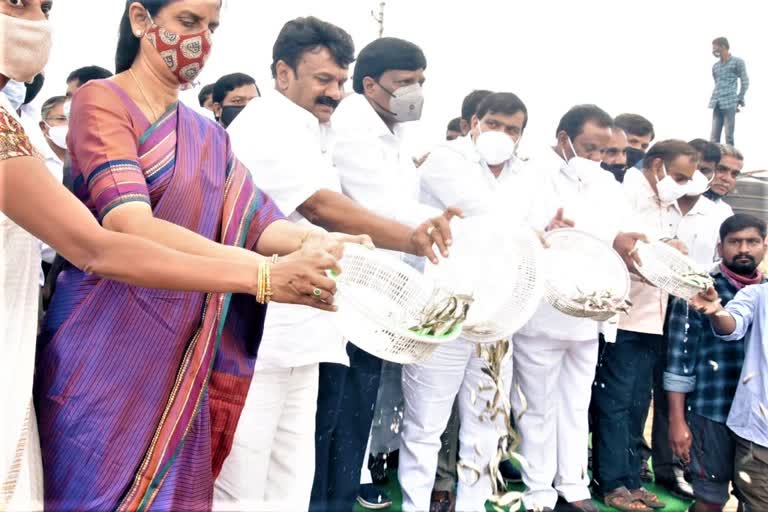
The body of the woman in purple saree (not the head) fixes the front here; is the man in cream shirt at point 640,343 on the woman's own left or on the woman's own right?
on the woman's own left

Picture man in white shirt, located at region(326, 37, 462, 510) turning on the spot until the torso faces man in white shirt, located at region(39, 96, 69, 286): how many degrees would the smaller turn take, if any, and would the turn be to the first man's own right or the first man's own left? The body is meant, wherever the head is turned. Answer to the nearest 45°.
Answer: approximately 135° to the first man's own right

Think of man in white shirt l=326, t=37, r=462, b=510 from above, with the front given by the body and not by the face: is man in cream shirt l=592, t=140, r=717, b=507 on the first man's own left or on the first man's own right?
on the first man's own left

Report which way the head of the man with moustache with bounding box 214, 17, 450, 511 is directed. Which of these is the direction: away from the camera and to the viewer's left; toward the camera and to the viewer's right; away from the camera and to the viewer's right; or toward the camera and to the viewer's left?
toward the camera and to the viewer's right

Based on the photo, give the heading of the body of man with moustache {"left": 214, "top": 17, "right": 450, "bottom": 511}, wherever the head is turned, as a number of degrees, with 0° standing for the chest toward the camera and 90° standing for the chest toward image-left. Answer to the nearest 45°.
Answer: approximately 315°

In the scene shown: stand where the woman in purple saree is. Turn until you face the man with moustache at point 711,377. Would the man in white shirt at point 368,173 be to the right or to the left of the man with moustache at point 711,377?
left

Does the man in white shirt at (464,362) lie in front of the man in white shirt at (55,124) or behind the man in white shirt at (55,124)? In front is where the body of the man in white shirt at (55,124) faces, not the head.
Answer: in front

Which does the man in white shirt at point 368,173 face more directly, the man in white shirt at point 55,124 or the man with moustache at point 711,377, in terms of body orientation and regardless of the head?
the man with moustache

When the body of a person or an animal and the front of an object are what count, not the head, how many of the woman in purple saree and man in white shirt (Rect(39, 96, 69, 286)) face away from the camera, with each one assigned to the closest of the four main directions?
0

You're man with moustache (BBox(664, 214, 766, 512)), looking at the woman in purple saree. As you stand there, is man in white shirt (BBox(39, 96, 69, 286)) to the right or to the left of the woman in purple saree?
right

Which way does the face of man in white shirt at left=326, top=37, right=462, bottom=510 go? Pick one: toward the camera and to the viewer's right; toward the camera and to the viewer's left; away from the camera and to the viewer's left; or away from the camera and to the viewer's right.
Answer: toward the camera and to the viewer's right
